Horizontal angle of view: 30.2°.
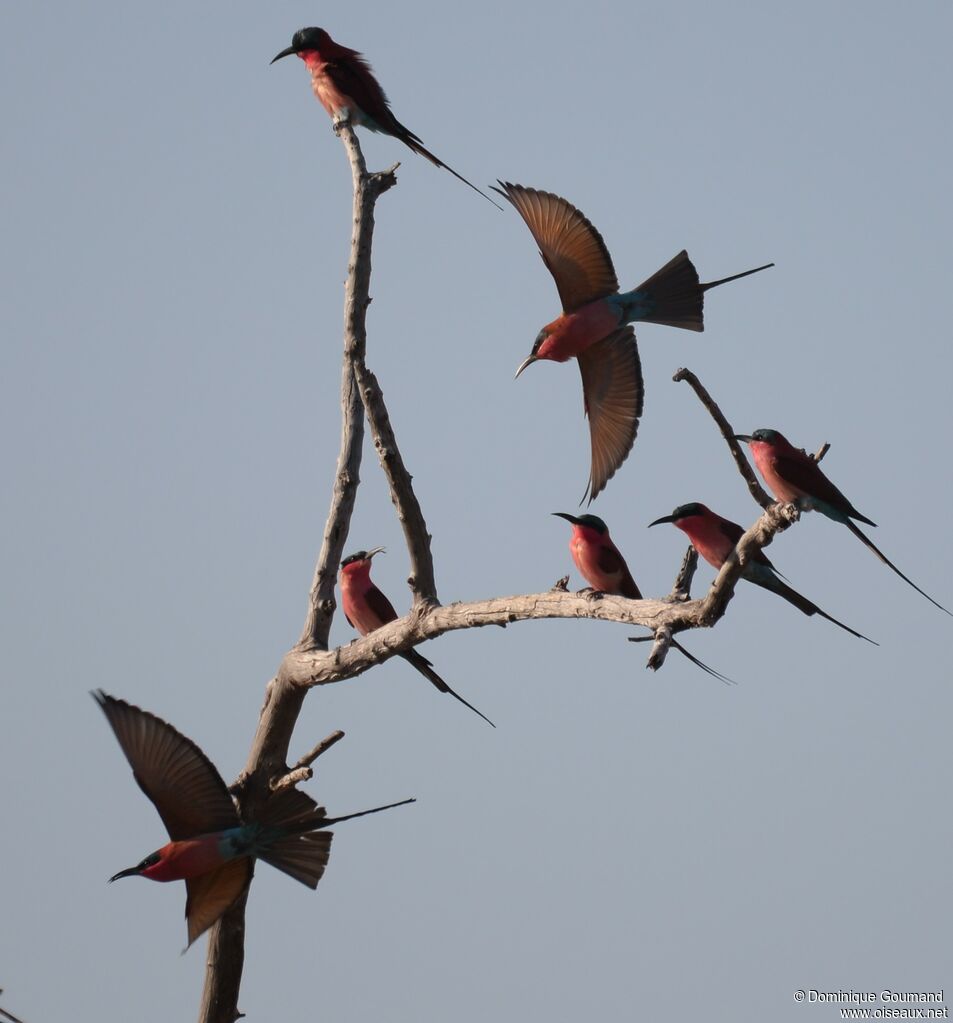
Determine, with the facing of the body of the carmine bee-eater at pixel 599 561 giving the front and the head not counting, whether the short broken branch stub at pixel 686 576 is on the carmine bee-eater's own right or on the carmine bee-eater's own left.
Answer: on the carmine bee-eater's own left

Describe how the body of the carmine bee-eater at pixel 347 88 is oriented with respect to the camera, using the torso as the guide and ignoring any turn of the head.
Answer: to the viewer's left

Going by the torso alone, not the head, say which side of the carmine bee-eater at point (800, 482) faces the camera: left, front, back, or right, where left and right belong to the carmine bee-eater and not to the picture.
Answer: left

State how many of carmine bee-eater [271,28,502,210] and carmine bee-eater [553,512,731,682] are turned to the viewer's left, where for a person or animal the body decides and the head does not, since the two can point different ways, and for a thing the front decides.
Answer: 2

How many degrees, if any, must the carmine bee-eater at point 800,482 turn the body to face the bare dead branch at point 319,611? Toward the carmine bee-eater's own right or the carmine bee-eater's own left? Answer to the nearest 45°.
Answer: approximately 45° to the carmine bee-eater's own right

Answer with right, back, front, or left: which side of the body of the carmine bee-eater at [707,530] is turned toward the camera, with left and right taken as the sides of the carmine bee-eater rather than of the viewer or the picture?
left

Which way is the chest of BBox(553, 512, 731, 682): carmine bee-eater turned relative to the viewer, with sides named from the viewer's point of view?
facing to the left of the viewer
